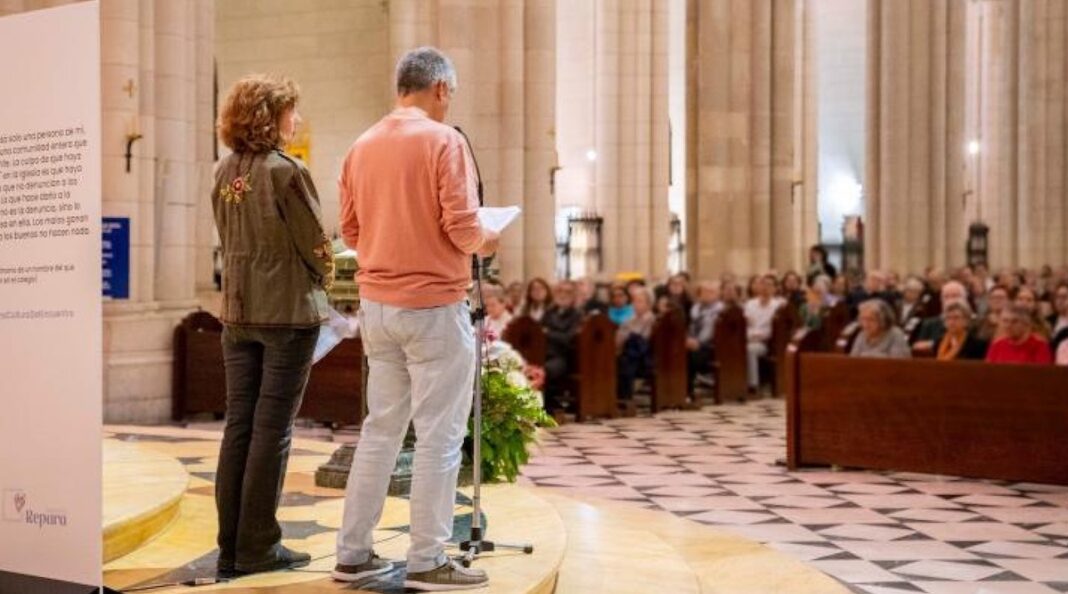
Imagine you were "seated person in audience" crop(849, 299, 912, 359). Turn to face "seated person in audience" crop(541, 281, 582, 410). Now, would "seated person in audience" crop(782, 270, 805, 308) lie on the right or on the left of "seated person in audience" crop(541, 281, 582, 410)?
right

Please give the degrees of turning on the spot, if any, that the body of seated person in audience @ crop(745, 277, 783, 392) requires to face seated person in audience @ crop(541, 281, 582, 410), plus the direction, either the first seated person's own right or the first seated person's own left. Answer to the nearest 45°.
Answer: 0° — they already face them

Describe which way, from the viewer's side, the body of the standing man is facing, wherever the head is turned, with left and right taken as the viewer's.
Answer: facing away from the viewer and to the right of the viewer

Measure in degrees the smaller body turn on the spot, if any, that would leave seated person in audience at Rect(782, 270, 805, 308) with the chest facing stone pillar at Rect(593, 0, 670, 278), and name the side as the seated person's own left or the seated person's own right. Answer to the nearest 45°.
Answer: approximately 90° to the seated person's own right

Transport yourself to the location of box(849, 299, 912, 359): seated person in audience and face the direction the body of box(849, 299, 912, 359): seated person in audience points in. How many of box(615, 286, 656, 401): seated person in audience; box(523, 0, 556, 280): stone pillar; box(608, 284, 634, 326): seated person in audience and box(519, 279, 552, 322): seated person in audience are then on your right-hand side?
4

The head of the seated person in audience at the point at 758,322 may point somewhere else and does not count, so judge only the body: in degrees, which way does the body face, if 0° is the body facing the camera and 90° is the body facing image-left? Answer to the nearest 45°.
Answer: approximately 45°

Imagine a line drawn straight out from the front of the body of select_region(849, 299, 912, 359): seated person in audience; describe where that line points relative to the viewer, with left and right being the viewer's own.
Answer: facing the viewer and to the left of the viewer

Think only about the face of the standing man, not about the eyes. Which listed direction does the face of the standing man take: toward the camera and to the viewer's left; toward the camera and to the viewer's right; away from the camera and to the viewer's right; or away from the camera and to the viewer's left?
away from the camera and to the viewer's right

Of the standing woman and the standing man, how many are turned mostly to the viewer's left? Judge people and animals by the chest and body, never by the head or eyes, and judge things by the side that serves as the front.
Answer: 0

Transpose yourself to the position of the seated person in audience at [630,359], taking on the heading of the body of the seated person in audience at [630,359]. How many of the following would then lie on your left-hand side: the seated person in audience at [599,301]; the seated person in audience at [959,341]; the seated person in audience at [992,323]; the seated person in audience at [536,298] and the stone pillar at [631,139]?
2

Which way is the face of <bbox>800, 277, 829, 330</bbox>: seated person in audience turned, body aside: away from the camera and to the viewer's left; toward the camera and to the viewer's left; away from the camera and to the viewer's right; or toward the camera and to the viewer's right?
toward the camera and to the viewer's left

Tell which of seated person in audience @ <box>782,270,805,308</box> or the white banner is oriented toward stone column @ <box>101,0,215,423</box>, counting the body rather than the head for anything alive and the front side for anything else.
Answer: the seated person in audience

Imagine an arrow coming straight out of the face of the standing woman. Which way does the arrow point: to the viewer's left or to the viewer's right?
to the viewer's right
